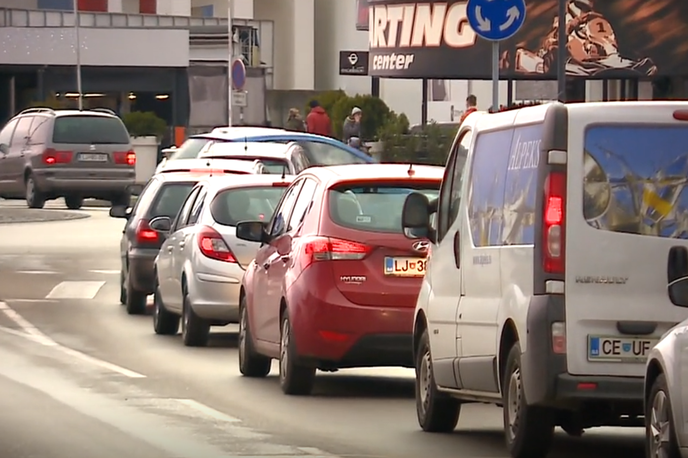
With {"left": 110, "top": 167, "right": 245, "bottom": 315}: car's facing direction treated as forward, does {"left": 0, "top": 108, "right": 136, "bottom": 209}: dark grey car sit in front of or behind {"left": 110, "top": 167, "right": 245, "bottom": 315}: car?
in front

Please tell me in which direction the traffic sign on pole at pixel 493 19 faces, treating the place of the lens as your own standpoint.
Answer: facing the viewer

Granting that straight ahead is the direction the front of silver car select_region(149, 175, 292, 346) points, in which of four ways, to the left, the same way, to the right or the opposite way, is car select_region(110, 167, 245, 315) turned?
the same way

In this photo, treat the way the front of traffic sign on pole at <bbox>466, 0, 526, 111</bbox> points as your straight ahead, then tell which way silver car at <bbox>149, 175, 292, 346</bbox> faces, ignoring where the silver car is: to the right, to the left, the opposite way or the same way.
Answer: the opposite way

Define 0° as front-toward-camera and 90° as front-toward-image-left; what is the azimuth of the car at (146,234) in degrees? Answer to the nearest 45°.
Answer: approximately 180°

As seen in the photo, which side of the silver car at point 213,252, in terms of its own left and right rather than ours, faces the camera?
back

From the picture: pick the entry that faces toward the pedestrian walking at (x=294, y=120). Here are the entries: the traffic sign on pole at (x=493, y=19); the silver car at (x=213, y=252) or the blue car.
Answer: the silver car

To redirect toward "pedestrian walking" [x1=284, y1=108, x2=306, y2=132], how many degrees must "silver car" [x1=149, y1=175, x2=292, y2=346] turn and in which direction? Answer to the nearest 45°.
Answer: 0° — it already faces them

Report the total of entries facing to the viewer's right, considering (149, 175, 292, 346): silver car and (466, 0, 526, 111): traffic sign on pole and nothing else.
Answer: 0

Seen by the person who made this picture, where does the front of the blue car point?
facing to the right of the viewer
